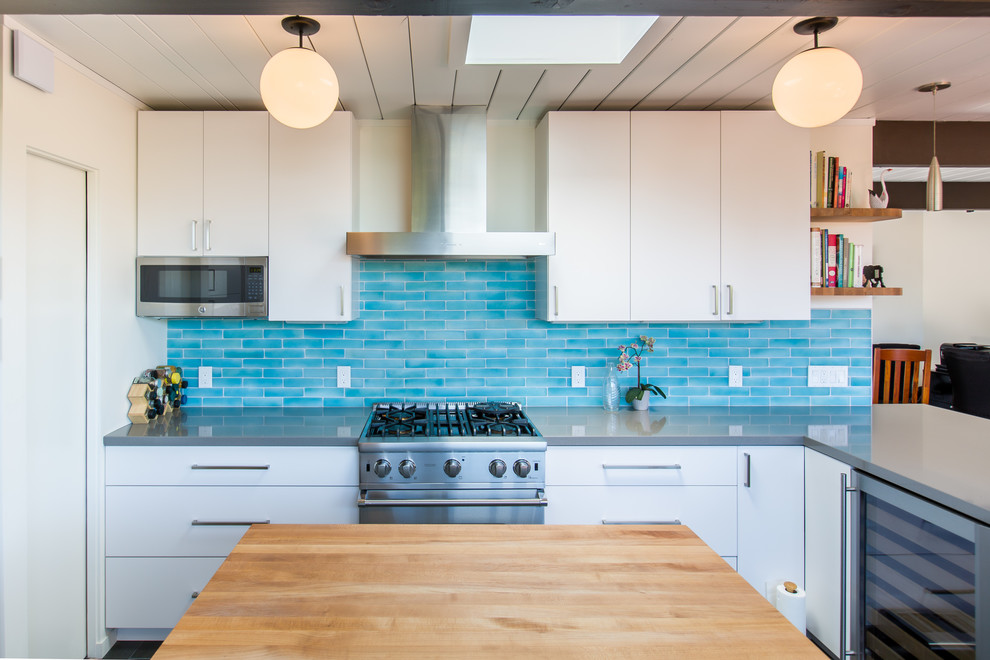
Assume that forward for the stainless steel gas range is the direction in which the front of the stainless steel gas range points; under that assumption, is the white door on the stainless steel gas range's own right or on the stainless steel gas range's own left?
on the stainless steel gas range's own right

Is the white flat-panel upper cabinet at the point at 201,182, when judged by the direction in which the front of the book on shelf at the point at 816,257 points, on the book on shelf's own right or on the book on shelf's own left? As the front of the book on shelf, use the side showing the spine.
on the book on shelf's own right

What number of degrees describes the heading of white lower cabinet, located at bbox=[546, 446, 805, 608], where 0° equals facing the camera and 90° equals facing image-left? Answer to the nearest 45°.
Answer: approximately 0°

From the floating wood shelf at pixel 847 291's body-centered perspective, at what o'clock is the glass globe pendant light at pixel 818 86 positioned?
The glass globe pendant light is roughly at 12 o'clock from the floating wood shelf.

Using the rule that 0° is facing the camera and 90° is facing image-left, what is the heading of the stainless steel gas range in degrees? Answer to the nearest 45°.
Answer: approximately 0°

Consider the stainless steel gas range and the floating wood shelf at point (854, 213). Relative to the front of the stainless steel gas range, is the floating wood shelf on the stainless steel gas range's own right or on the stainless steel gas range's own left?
on the stainless steel gas range's own left

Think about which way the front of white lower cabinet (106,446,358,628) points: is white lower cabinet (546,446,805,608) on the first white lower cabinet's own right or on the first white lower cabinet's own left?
on the first white lower cabinet's own left

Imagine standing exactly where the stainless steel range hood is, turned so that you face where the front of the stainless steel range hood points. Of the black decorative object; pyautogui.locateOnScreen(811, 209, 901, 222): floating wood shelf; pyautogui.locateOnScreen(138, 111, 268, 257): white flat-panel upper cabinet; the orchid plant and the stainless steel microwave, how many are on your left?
3

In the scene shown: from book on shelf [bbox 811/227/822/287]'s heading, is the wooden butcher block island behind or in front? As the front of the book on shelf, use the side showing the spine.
in front
